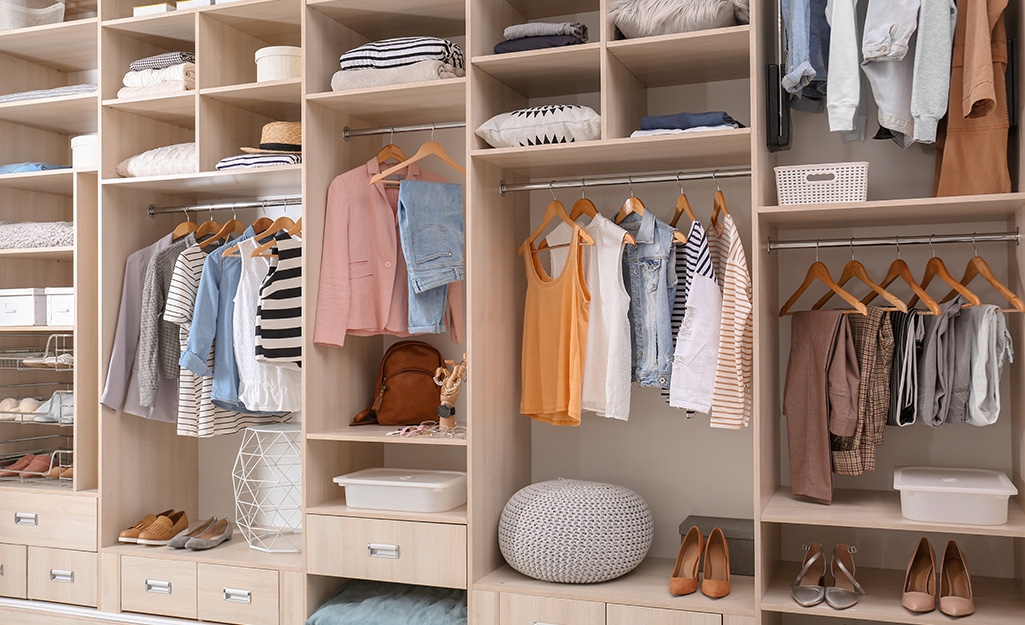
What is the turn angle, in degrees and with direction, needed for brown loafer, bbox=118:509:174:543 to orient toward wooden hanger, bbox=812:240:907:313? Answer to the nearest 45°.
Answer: approximately 90° to its left

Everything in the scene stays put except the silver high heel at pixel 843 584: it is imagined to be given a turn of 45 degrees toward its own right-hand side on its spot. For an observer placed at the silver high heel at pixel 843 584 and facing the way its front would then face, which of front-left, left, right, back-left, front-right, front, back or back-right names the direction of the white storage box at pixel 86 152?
front-right

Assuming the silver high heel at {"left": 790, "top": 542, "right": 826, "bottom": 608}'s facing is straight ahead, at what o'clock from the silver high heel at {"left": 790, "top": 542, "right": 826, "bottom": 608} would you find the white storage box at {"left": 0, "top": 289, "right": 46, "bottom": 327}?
The white storage box is roughly at 3 o'clock from the silver high heel.

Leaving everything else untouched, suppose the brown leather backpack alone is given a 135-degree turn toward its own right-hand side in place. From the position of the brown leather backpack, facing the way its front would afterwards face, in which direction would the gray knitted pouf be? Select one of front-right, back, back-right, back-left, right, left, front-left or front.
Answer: back

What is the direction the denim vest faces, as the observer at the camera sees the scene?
facing the viewer and to the left of the viewer
